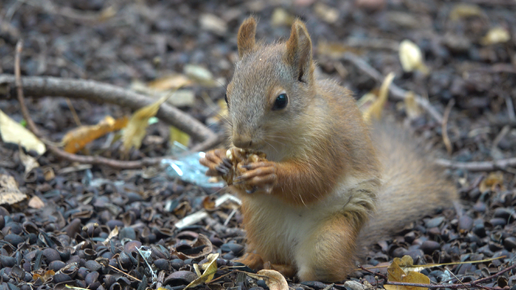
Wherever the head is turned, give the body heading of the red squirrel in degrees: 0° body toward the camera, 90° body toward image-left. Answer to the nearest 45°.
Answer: approximately 45°

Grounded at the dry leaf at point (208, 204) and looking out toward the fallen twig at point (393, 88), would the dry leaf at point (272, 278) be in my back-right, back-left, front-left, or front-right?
back-right

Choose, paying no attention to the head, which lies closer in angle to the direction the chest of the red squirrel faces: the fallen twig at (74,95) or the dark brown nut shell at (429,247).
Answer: the fallen twig

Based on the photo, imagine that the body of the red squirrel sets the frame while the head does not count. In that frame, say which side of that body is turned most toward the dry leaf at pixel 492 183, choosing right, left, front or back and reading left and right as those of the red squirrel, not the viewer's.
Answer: back

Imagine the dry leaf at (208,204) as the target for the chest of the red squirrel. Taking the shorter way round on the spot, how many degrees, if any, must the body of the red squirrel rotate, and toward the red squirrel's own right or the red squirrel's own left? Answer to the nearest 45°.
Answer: approximately 90° to the red squirrel's own right

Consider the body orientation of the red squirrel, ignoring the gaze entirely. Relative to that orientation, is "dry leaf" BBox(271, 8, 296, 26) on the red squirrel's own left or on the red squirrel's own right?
on the red squirrel's own right

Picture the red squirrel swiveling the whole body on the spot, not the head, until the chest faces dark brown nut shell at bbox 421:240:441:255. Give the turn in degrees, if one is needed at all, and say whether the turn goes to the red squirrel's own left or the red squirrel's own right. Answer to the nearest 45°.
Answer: approximately 135° to the red squirrel's own left

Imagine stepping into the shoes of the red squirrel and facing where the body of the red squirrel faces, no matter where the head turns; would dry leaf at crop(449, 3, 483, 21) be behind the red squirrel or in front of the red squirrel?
behind

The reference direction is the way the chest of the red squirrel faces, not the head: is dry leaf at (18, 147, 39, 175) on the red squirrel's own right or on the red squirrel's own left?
on the red squirrel's own right

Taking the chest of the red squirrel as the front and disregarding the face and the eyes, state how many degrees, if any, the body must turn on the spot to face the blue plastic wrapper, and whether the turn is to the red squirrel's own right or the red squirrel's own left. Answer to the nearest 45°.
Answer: approximately 90° to the red squirrel's own right
